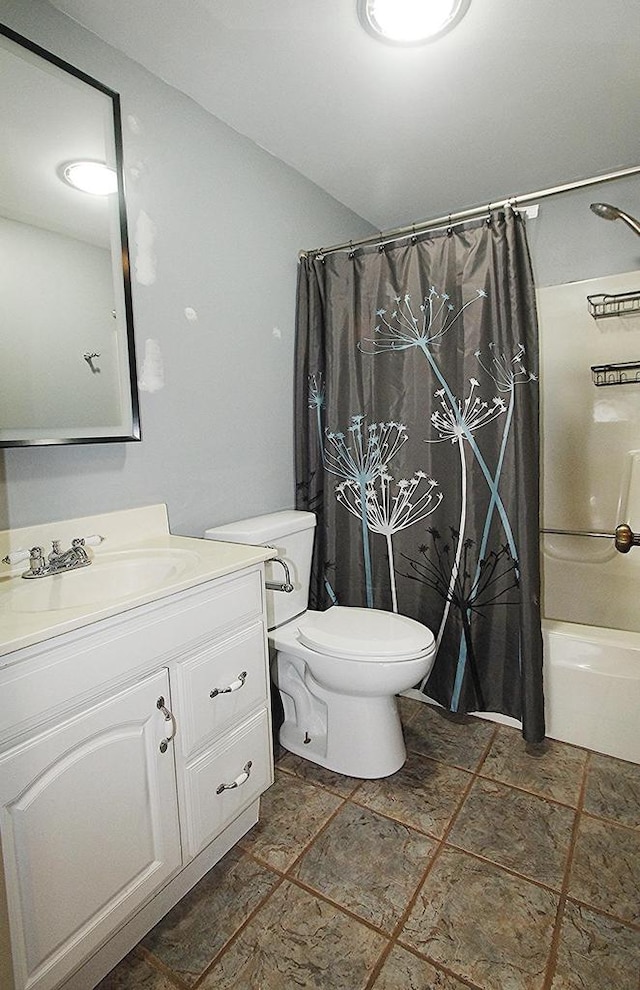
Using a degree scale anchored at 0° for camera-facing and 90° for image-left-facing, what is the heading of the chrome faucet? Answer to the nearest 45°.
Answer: approximately 315°

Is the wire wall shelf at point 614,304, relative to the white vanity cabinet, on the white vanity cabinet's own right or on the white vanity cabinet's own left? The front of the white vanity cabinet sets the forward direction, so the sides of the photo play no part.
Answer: on the white vanity cabinet's own left

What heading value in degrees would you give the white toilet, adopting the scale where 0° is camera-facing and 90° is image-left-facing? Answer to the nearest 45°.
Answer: approximately 315°
